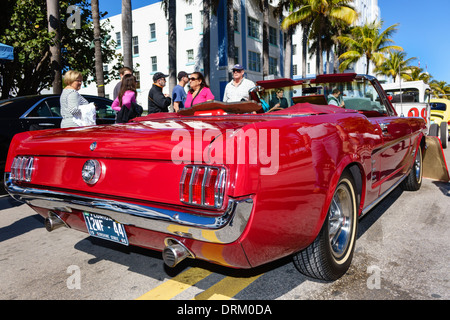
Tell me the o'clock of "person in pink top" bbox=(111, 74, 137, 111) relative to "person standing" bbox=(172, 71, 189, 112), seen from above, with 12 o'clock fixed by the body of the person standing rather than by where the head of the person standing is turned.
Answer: The person in pink top is roughly at 6 o'clock from the person standing.

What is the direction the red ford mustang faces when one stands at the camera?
facing away from the viewer and to the right of the viewer

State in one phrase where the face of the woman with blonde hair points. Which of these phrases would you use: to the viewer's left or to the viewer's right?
to the viewer's right
